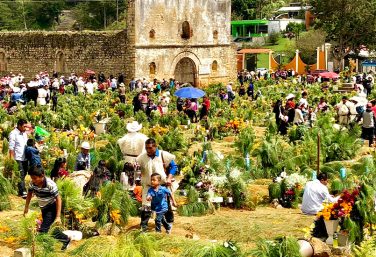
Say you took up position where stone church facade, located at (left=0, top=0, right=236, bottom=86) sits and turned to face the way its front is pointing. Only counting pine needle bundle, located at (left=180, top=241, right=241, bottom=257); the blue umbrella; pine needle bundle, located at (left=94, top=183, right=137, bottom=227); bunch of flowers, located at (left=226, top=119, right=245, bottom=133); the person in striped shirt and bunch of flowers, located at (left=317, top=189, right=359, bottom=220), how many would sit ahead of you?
6

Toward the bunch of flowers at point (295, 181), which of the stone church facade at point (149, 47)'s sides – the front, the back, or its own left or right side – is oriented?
front

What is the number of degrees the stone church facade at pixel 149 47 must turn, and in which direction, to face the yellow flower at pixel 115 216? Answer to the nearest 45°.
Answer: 0° — it already faces it

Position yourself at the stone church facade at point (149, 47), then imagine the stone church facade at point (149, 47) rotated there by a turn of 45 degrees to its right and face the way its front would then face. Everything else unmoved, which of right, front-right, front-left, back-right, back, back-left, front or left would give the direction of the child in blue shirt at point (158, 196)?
front-left

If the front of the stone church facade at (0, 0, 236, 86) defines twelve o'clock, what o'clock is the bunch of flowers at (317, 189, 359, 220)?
The bunch of flowers is roughly at 12 o'clock from the stone church facade.

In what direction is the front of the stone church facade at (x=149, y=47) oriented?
toward the camera

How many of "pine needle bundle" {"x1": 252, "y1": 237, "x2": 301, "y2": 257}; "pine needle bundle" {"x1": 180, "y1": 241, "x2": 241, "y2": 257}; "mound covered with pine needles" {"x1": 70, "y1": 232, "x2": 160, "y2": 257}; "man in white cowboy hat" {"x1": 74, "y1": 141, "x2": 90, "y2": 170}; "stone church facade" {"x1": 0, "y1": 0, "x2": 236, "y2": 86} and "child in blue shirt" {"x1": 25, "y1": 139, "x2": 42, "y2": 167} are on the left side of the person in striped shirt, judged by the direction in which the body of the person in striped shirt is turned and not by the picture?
3

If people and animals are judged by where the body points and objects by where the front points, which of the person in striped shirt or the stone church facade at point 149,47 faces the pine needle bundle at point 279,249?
the stone church facade

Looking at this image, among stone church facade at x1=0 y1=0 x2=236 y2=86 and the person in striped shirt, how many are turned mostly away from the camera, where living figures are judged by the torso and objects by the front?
0

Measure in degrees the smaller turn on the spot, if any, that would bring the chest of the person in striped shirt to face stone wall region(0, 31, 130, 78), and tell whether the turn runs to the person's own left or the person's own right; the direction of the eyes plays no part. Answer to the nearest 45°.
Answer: approximately 135° to the person's own right

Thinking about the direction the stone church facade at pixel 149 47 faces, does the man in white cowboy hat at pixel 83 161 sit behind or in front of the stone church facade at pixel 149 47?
in front

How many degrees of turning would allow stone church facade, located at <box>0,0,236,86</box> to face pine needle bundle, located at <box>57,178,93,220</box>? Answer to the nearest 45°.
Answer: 0° — it already faces it

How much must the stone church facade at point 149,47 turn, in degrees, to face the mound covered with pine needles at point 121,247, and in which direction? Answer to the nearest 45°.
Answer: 0° — it already faces it

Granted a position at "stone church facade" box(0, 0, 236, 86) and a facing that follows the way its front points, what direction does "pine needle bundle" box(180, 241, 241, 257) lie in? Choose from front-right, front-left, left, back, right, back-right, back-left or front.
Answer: front

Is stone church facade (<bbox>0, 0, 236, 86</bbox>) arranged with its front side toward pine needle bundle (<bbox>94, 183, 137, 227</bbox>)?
yes

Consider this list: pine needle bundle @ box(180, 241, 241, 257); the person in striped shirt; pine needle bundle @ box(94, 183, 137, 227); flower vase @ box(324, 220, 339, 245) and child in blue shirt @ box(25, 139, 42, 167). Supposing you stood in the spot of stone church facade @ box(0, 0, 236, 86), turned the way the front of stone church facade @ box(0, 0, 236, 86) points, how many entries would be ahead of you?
5
